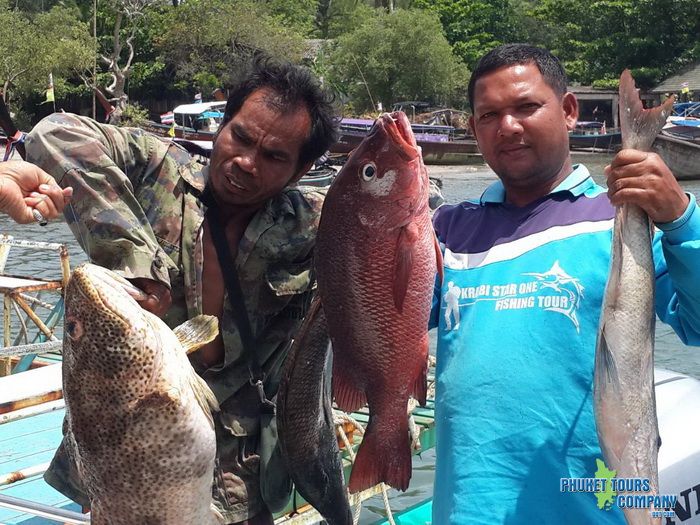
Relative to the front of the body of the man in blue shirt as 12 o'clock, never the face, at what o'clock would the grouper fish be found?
The grouper fish is roughly at 2 o'clock from the man in blue shirt.

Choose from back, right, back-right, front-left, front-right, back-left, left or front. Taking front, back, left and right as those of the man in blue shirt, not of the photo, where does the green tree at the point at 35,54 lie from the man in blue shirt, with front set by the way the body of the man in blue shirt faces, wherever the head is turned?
back-right

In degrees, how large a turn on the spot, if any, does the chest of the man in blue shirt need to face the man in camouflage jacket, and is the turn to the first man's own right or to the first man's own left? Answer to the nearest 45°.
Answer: approximately 90° to the first man's own right

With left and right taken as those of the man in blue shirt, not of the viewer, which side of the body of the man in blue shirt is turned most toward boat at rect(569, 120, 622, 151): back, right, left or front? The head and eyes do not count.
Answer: back

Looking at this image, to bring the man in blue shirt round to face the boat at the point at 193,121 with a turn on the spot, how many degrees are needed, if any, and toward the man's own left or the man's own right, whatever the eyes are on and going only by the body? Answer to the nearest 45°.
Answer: approximately 135° to the man's own right

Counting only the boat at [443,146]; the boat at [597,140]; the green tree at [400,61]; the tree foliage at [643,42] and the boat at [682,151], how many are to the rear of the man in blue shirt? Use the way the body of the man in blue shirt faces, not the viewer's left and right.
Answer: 5

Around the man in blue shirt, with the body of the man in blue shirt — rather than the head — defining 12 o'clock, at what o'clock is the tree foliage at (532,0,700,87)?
The tree foliage is roughly at 6 o'clock from the man in blue shirt.

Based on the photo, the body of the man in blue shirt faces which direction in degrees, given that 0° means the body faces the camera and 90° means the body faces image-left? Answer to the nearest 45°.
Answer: approximately 0°

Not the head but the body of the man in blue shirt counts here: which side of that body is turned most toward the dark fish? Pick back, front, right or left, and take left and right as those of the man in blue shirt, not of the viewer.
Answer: right

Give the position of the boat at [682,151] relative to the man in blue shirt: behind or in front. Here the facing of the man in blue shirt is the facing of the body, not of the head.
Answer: behind

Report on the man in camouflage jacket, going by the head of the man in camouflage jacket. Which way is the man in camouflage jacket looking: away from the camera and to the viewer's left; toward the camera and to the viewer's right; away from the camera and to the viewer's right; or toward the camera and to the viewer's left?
toward the camera and to the viewer's left

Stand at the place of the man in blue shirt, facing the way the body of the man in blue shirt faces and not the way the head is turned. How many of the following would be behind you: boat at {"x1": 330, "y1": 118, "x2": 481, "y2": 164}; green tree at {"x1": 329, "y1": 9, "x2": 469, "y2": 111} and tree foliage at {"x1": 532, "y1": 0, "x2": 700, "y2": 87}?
3

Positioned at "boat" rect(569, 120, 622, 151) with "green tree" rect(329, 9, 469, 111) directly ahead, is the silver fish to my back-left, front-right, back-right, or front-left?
back-left
